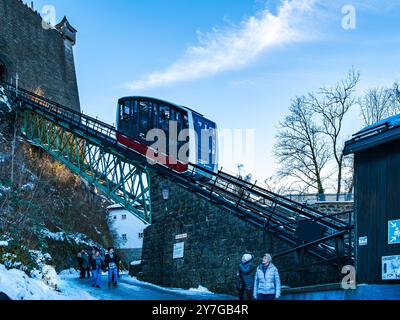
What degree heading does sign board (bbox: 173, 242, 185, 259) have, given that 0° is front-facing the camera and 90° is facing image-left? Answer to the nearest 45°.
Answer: approximately 45°

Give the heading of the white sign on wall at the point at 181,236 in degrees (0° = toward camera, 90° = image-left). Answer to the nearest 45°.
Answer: approximately 45°
